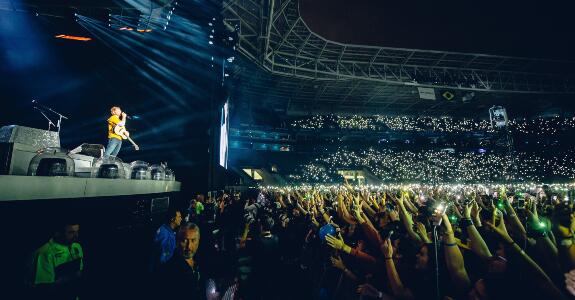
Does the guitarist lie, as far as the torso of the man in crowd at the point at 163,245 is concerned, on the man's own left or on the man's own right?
on the man's own left

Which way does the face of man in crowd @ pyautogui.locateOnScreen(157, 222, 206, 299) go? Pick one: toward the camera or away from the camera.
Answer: toward the camera

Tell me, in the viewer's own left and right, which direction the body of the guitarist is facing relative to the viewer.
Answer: facing to the right of the viewer

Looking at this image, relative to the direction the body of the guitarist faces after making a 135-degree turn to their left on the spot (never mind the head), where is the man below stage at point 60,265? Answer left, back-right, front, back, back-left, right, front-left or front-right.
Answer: back-left

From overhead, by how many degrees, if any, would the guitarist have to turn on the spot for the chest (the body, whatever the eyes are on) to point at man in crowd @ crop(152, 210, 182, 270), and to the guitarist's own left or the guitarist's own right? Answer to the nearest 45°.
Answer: approximately 90° to the guitarist's own right

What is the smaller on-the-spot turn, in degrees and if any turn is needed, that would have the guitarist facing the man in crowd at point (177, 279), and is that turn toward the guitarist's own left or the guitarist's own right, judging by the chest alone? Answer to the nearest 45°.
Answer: approximately 90° to the guitarist's own right
